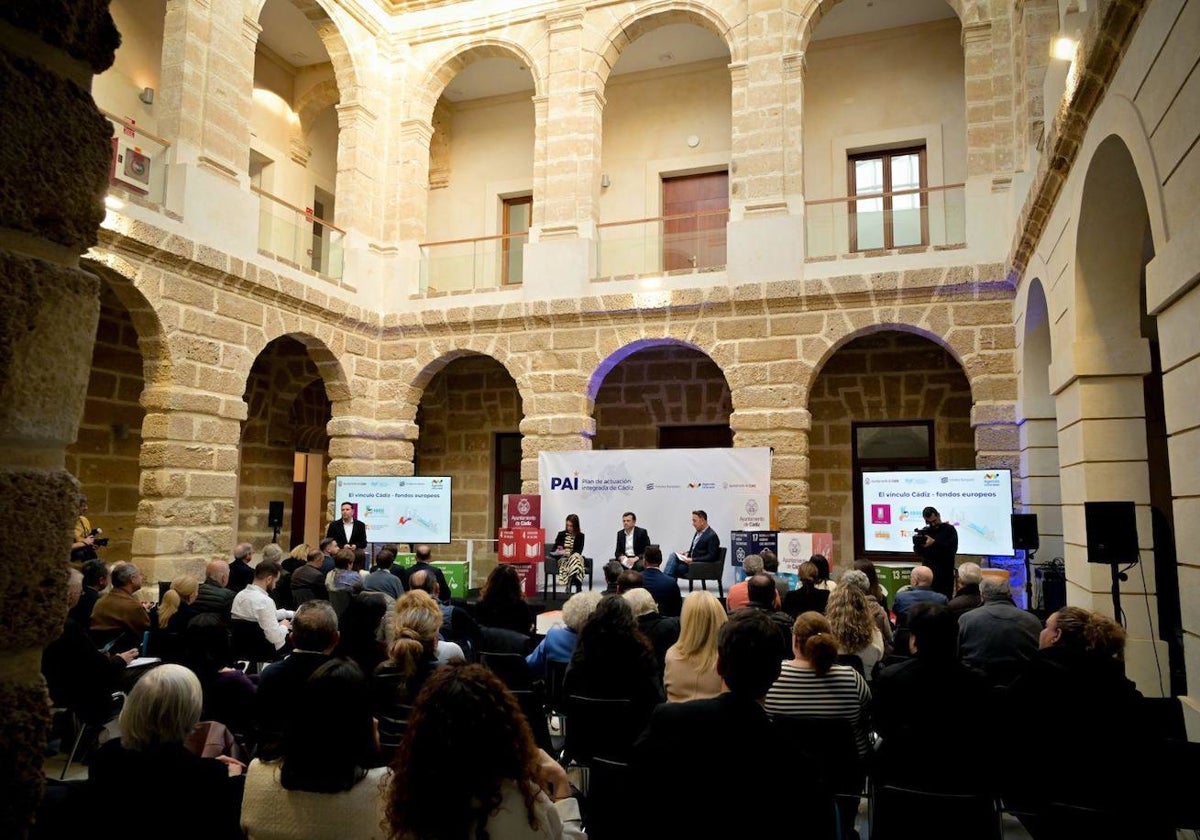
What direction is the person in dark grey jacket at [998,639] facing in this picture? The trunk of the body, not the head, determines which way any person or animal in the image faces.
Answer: away from the camera

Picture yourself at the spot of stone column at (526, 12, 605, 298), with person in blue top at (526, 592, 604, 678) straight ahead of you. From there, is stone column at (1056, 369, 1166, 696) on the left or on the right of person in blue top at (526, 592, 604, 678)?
left

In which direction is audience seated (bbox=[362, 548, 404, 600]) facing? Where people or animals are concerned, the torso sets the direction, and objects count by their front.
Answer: away from the camera

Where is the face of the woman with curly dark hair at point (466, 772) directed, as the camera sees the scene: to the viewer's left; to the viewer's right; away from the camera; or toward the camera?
away from the camera

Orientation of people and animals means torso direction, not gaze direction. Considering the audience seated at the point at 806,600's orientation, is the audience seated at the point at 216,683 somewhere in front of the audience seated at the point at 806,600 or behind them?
behind

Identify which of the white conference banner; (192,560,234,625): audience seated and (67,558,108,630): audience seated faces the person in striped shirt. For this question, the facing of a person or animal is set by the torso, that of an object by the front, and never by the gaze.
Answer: the white conference banner

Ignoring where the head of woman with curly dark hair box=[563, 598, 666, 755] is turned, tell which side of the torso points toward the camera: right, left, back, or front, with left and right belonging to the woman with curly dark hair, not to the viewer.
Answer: back

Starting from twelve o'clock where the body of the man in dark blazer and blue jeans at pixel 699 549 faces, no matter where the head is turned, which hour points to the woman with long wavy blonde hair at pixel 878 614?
The woman with long wavy blonde hair is roughly at 10 o'clock from the man in dark blazer and blue jeans.

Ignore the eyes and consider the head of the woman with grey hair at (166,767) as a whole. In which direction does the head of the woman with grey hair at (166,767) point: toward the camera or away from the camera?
away from the camera

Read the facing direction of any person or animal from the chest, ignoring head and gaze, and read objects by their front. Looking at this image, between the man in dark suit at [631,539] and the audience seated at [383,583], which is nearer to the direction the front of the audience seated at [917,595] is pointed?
the man in dark suit

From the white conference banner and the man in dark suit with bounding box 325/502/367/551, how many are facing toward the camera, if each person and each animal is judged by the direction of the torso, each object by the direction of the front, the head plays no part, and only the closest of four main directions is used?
2

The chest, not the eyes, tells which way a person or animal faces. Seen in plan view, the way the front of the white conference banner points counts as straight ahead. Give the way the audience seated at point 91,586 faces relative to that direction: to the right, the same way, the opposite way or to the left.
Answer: the opposite way

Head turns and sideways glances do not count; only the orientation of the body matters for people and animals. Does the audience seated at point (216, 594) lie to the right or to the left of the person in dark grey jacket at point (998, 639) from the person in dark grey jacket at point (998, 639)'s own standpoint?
on their left

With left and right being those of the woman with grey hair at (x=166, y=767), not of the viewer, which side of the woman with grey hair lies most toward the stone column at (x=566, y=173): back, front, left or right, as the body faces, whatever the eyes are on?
front

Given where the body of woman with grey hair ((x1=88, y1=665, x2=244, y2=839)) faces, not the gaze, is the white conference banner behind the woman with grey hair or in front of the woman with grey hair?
in front

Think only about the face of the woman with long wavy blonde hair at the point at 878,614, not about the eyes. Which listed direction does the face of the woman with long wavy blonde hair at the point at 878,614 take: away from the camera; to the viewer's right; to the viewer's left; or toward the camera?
away from the camera

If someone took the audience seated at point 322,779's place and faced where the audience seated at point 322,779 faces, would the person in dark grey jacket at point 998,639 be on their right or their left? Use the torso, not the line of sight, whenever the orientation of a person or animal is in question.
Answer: on their right

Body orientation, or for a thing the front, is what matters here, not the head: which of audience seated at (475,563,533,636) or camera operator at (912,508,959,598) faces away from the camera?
the audience seated
